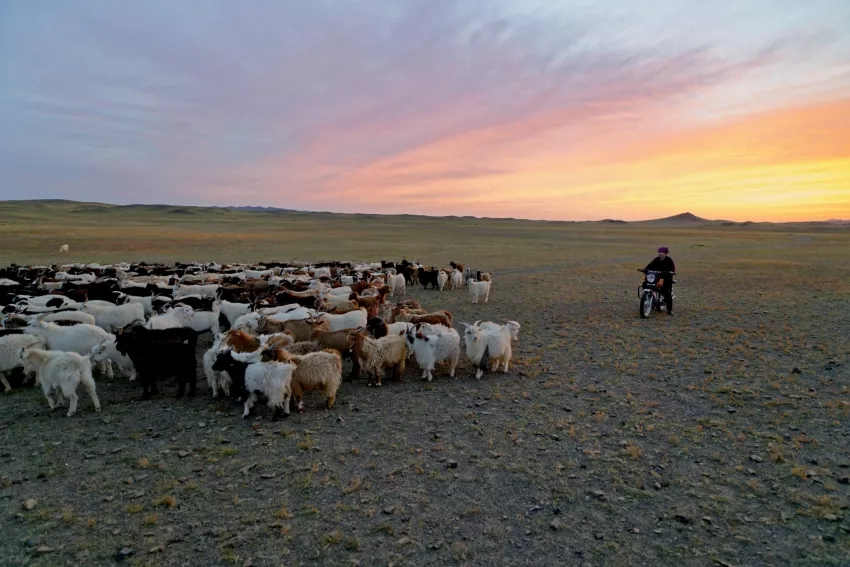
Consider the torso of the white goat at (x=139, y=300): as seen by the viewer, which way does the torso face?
to the viewer's left

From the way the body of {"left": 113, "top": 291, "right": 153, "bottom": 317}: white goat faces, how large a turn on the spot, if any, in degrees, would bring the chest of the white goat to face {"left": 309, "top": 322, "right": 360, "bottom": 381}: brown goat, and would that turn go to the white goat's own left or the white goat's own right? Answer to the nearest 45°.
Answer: approximately 135° to the white goat's own left

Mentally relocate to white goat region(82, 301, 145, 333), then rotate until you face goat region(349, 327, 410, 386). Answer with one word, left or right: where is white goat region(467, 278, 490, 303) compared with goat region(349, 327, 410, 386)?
left

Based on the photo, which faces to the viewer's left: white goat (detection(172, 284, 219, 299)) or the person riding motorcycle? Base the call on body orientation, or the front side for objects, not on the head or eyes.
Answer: the white goat

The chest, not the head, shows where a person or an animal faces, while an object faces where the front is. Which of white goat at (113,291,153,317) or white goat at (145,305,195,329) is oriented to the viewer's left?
white goat at (113,291,153,317)

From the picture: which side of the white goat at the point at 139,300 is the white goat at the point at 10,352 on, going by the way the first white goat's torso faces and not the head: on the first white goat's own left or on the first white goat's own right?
on the first white goat's own left

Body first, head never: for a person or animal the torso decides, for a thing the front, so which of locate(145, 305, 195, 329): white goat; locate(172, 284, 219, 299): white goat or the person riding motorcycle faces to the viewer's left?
locate(172, 284, 219, 299): white goat

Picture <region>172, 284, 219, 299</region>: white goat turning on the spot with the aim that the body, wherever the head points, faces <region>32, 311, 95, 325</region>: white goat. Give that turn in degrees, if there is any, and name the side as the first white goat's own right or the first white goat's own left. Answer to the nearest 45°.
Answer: approximately 45° to the first white goat's own left
